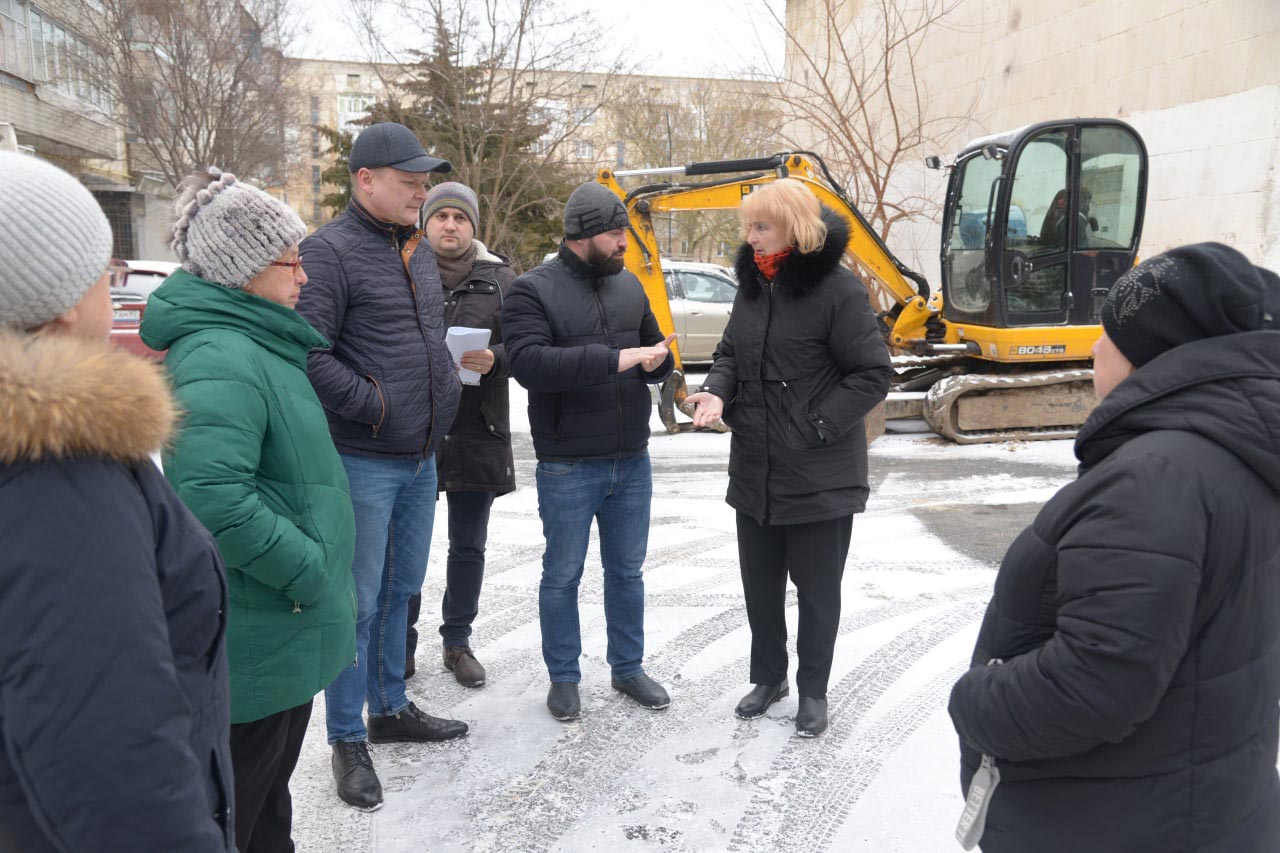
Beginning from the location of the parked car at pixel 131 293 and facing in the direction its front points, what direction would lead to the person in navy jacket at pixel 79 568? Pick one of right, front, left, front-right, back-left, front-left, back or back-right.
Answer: back

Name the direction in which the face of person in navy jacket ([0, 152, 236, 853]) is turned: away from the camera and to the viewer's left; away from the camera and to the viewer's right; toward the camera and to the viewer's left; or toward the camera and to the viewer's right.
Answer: away from the camera and to the viewer's right

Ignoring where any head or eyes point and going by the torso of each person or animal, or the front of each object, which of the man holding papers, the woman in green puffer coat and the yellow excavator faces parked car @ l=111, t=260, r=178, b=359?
the yellow excavator

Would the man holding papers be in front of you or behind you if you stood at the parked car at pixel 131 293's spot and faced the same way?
behind

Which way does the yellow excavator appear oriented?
to the viewer's left

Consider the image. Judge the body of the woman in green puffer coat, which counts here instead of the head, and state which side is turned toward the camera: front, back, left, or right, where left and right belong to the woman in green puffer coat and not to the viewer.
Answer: right

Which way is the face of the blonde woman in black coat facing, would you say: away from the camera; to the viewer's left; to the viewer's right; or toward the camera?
to the viewer's left

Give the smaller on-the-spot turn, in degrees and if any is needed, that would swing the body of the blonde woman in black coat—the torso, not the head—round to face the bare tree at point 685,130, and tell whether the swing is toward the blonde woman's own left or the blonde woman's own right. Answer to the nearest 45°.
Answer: approximately 135° to the blonde woman's own right

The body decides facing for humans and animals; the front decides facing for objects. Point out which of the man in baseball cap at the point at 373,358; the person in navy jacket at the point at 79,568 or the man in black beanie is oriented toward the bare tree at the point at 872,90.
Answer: the person in navy jacket
